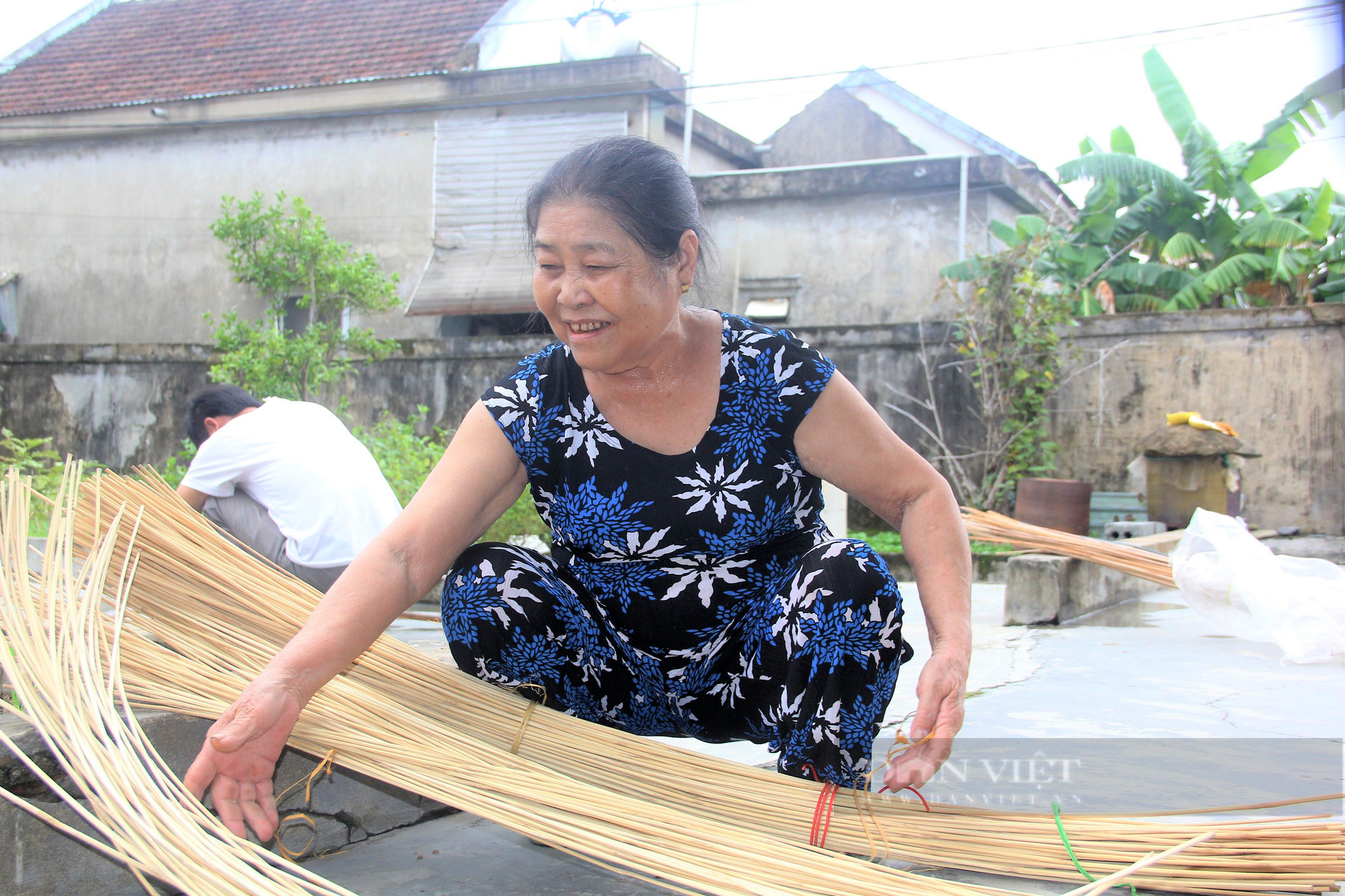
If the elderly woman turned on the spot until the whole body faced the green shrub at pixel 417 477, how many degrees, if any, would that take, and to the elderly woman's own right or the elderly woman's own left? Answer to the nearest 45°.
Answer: approximately 180°

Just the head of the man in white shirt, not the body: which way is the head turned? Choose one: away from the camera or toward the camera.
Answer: away from the camera

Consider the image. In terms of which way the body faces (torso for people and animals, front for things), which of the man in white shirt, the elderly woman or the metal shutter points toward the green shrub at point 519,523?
the metal shutter

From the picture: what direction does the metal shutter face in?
toward the camera

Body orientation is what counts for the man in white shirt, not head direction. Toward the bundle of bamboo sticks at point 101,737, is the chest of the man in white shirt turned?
no

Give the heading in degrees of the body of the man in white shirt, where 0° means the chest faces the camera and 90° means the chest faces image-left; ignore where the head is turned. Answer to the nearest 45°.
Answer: approximately 90°

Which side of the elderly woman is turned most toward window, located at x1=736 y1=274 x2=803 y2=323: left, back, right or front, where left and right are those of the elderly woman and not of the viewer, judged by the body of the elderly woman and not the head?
back

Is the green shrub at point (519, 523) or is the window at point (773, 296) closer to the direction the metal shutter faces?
the green shrub

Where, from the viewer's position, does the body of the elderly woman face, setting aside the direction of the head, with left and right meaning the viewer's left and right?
facing the viewer

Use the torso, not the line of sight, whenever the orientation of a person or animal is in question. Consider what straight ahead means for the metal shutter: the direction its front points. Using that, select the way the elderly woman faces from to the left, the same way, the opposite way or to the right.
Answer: the same way

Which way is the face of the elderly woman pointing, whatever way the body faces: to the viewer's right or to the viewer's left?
to the viewer's left

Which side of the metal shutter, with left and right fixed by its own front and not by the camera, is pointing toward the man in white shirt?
front

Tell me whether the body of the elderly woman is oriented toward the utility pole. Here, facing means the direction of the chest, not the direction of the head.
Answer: no
